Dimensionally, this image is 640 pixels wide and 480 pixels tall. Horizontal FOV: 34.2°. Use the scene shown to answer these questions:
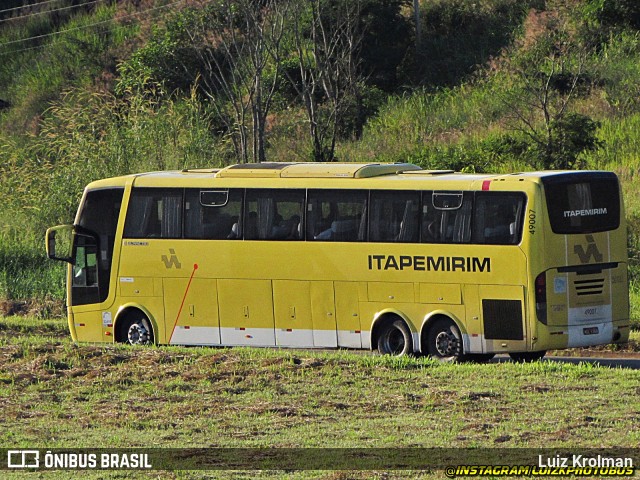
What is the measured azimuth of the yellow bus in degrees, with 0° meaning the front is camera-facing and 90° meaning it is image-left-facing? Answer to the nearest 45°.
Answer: approximately 135°

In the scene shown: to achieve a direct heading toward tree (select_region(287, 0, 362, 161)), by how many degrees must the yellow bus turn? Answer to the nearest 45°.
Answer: approximately 45° to its right

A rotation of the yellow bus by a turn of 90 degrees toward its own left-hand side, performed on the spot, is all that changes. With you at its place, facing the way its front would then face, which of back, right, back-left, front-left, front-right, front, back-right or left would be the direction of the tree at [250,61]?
back-right

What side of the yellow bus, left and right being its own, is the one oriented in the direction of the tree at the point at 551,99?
right
